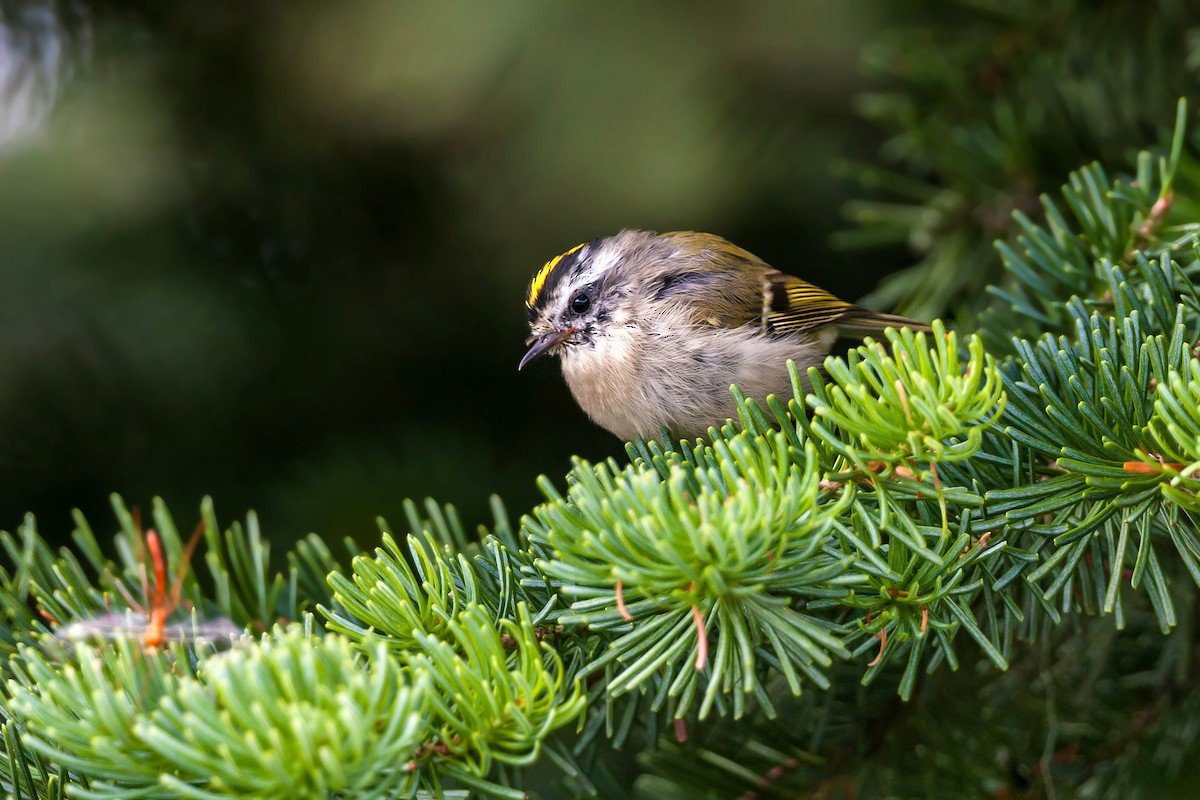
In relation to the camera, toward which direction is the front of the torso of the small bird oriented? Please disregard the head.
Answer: to the viewer's left
